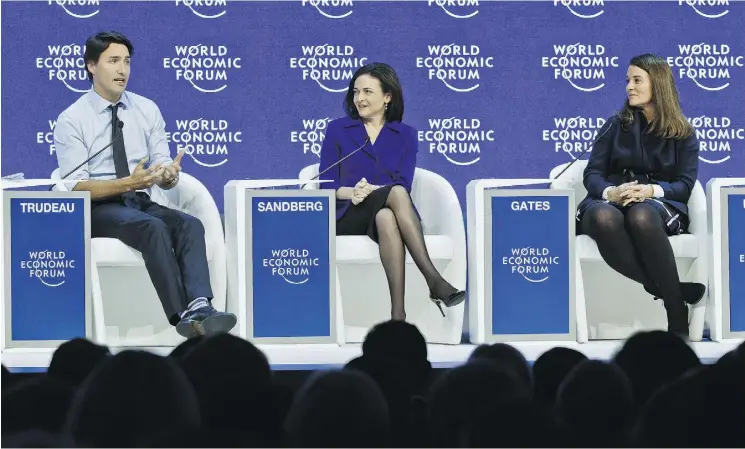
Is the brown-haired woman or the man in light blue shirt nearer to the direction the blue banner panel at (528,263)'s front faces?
the man in light blue shirt

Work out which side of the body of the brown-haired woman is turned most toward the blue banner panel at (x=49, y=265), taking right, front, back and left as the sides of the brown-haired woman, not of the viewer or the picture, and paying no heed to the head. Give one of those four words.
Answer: right

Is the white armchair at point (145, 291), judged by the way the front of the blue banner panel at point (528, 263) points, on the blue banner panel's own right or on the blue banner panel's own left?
on the blue banner panel's own right

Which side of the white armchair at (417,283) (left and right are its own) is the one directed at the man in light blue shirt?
right

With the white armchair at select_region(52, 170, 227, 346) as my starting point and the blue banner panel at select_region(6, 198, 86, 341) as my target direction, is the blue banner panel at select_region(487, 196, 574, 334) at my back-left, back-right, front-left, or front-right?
back-left

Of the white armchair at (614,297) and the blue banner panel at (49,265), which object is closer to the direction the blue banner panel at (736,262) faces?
the blue banner panel

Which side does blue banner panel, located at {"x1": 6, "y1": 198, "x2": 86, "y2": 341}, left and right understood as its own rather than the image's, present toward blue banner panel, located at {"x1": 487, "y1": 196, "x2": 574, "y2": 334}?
left

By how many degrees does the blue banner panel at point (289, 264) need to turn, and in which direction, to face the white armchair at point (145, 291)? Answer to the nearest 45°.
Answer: approximately 90° to its right

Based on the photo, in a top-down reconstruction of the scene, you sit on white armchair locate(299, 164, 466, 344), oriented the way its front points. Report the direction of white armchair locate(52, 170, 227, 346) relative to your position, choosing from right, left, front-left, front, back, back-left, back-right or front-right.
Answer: right
